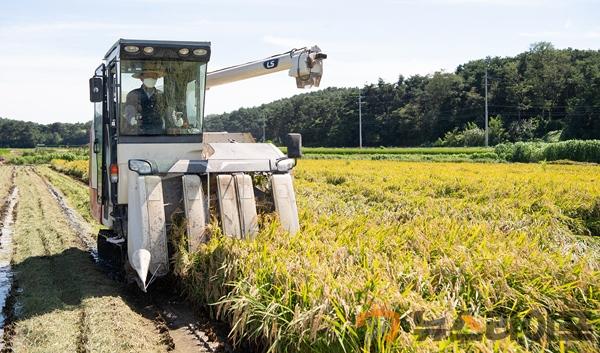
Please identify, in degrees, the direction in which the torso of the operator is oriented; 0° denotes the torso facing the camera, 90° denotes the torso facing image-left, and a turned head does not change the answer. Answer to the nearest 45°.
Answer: approximately 0°
